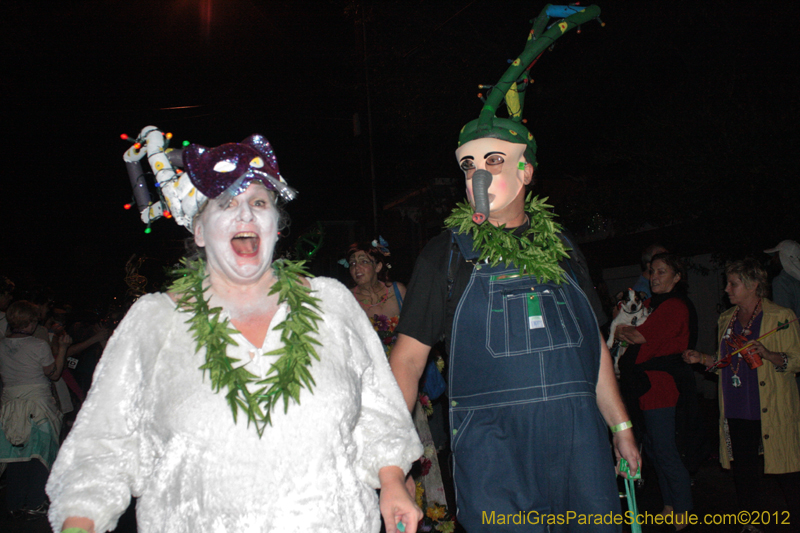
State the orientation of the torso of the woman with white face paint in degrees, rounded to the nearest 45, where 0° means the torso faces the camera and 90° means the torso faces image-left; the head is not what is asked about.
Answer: approximately 0°

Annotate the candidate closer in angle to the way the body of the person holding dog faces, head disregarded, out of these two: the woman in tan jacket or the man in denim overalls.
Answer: the man in denim overalls

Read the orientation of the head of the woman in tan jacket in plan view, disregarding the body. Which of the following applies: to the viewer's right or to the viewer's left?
to the viewer's left

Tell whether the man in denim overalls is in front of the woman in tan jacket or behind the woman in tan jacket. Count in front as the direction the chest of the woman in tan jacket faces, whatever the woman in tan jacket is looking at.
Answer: in front

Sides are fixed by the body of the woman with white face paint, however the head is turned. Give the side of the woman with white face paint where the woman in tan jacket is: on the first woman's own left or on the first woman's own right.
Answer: on the first woman's own left

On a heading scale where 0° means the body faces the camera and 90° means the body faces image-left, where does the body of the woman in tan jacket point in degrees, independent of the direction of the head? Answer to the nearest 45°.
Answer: approximately 45°

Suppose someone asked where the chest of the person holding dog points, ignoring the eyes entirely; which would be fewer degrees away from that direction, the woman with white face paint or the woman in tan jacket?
the woman with white face paint

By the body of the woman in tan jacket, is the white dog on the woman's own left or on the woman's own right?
on the woman's own right
